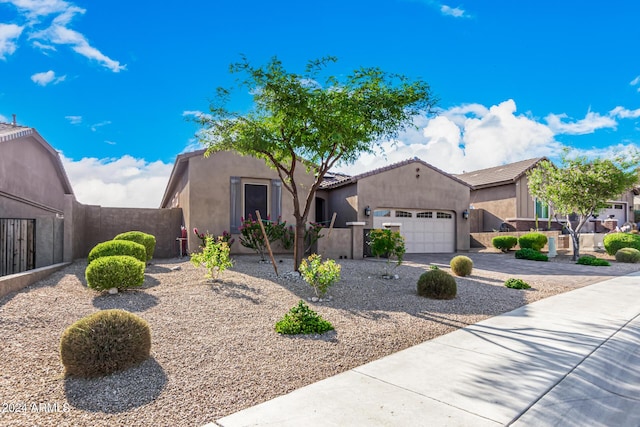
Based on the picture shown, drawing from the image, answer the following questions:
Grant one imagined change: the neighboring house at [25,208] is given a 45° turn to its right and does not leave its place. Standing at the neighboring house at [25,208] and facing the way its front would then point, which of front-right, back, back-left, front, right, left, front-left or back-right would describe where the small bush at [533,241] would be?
left

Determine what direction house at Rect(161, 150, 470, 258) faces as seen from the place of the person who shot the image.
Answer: facing the viewer and to the right of the viewer

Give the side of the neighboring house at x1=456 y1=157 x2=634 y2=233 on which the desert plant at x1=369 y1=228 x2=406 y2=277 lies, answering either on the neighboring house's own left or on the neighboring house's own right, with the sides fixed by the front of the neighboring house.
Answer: on the neighboring house's own right

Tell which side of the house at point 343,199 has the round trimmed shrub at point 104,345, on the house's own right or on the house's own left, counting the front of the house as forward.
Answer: on the house's own right

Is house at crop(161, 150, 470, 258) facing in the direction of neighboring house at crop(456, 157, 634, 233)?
no

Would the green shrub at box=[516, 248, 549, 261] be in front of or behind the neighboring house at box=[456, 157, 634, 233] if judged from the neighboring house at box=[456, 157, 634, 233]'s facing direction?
in front

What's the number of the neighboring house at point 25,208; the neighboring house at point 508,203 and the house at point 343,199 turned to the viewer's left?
0

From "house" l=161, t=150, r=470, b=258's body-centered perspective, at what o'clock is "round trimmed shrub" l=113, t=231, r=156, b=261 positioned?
The round trimmed shrub is roughly at 3 o'clock from the house.

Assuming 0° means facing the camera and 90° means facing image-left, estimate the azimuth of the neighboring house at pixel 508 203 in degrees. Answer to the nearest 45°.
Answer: approximately 315°

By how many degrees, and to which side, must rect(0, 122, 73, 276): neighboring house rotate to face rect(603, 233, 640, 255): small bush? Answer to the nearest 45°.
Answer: approximately 45° to its left

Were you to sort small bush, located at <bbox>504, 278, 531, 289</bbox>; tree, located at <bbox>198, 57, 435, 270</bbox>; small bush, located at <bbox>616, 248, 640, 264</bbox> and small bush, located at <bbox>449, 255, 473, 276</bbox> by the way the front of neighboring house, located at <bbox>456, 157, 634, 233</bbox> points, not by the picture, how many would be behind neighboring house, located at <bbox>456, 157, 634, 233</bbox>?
0

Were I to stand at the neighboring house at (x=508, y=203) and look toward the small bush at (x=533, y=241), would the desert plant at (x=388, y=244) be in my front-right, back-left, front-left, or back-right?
front-right

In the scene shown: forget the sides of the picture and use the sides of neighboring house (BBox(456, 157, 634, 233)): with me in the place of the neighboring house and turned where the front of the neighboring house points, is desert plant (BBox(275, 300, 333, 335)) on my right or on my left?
on my right
